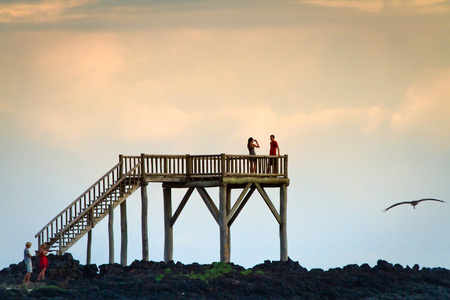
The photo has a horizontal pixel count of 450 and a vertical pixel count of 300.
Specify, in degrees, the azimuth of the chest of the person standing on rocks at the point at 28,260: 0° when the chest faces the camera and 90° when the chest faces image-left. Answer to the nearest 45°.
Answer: approximately 270°

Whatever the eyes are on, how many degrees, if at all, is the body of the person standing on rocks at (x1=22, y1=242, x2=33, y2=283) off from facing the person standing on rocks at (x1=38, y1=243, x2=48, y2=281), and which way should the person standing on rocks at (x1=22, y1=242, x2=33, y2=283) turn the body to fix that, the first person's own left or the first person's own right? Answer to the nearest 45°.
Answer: approximately 45° to the first person's own left
